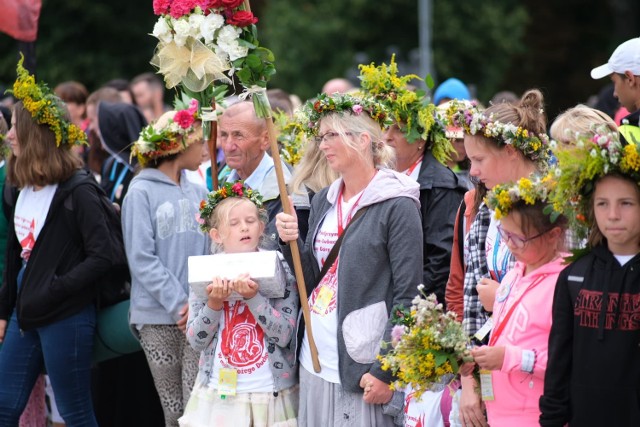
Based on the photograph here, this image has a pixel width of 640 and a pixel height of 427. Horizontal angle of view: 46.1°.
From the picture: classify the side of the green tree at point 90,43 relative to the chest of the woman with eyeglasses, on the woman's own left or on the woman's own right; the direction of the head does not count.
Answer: on the woman's own right

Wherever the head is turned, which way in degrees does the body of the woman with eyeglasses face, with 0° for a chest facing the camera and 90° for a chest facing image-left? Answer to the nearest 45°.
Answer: approximately 45°

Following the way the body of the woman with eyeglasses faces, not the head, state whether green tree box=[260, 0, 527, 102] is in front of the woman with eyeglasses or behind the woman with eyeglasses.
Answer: behind
